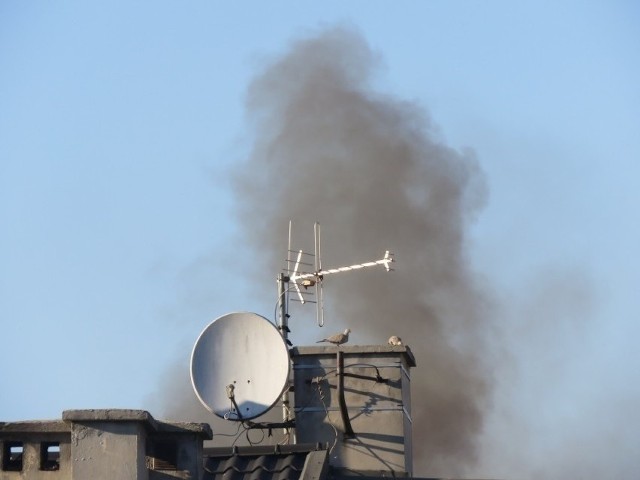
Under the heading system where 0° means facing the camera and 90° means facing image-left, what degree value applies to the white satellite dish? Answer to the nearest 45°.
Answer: approximately 0°
